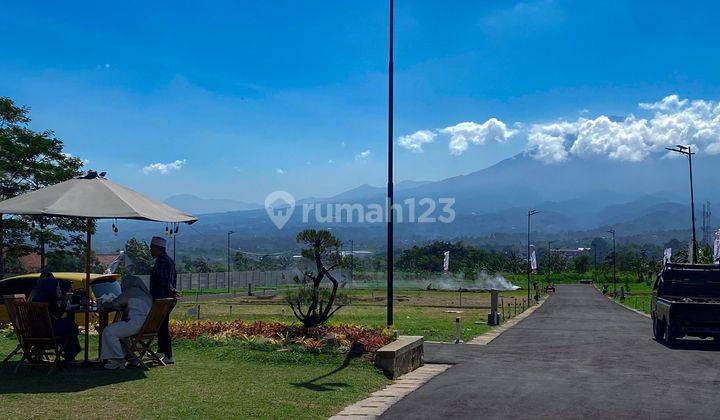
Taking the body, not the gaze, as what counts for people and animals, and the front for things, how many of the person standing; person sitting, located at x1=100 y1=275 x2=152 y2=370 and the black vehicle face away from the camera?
1

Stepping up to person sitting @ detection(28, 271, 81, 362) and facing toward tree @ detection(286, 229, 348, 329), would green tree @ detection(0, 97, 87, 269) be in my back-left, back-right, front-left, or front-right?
front-left

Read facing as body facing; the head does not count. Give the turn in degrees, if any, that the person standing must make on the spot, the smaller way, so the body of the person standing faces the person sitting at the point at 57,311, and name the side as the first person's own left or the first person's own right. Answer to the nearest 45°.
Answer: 0° — they already face them

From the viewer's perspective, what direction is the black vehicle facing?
away from the camera

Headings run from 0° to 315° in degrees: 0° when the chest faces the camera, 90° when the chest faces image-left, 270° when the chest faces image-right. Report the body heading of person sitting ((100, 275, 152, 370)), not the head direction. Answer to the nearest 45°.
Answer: approximately 90°

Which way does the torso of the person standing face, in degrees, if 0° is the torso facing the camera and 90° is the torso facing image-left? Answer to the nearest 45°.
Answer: approximately 90°

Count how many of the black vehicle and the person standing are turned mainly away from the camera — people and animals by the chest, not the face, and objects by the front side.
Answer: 1

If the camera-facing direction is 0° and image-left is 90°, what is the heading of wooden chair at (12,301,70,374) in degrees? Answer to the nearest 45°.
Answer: approximately 225°

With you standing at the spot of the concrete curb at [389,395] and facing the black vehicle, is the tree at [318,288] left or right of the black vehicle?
left

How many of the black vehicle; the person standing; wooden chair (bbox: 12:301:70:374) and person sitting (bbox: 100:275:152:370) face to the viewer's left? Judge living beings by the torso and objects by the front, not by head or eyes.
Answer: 2

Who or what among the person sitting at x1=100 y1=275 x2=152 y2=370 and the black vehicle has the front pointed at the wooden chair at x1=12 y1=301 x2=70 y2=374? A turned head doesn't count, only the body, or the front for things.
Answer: the person sitting

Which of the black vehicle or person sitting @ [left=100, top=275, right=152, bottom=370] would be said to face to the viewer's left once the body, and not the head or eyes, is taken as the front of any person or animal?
the person sitting

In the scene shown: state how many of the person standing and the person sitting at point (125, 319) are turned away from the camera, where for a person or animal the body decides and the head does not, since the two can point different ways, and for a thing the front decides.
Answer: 0

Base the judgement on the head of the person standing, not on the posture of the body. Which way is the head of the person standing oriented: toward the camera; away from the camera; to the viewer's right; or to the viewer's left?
to the viewer's left

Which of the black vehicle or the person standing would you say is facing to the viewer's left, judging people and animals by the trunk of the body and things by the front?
the person standing
